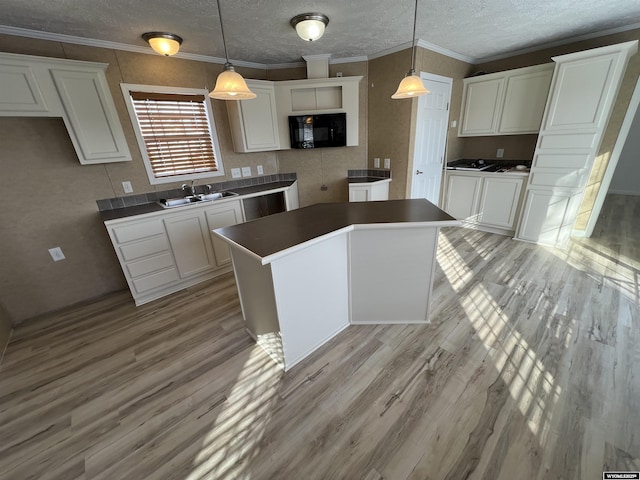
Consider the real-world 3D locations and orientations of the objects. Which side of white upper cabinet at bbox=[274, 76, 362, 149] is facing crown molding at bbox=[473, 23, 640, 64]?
left

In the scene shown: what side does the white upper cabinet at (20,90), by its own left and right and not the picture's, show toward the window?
left

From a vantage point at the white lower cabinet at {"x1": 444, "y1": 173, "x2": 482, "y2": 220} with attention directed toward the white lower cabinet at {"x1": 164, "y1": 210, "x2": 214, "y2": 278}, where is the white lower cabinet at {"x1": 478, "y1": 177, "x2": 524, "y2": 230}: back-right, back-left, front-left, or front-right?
back-left

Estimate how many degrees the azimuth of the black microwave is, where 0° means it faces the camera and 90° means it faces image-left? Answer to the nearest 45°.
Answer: approximately 0°

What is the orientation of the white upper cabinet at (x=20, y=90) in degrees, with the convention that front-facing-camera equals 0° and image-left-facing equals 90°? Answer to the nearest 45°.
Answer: approximately 0°

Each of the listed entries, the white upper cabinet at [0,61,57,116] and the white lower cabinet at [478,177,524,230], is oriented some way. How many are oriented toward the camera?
2

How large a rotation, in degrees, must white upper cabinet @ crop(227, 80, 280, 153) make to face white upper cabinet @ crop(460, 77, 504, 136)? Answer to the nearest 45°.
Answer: approximately 45° to its left

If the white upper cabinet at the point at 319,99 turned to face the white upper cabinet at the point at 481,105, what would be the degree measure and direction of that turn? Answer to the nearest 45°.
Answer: approximately 90° to its left

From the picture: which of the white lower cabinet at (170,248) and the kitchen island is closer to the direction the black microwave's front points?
the kitchen island
